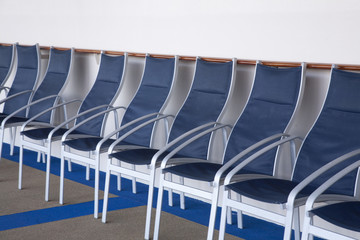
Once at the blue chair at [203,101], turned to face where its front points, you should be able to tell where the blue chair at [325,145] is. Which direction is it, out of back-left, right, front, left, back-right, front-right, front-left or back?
left

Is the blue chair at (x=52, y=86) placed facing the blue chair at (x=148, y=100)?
no

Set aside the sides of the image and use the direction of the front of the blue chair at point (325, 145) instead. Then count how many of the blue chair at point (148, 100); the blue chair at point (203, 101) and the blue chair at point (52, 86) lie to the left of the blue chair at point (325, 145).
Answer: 0

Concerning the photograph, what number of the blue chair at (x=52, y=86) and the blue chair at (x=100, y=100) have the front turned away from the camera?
0

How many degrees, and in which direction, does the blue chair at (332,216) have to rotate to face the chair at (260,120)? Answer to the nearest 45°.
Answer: approximately 90° to its right

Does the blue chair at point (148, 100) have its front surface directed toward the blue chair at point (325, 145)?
no

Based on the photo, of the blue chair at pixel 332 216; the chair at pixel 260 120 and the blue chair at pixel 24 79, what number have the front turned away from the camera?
0

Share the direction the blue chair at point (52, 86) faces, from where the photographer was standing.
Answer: facing the viewer and to the left of the viewer

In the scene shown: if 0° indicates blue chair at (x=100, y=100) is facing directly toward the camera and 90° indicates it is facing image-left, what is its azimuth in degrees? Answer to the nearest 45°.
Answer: approximately 45°

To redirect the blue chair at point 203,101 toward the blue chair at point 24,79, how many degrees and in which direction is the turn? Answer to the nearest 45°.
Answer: approximately 90° to its right

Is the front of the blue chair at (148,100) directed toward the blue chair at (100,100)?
no

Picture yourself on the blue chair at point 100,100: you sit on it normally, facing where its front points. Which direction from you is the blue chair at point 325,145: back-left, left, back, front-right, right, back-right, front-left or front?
left

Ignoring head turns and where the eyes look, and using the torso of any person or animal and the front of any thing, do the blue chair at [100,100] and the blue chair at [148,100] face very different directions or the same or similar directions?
same or similar directions

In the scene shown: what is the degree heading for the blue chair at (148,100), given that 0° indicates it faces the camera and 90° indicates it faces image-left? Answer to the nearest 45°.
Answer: approximately 45°

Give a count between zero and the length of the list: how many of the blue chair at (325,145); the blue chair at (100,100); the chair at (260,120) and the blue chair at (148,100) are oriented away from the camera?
0

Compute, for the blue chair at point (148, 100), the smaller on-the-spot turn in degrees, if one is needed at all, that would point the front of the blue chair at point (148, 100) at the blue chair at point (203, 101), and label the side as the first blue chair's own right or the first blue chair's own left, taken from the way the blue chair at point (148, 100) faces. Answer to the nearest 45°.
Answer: approximately 90° to the first blue chair's own left
